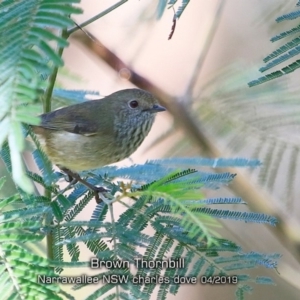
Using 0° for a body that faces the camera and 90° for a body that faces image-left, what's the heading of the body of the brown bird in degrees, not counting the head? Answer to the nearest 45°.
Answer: approximately 270°

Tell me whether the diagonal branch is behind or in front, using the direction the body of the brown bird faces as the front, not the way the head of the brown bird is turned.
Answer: in front
